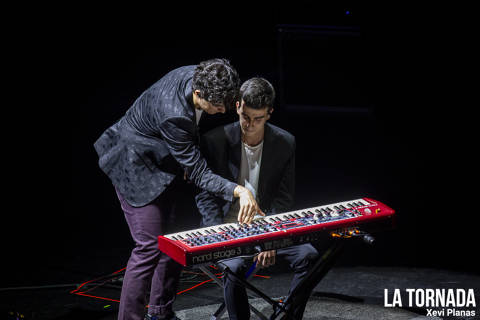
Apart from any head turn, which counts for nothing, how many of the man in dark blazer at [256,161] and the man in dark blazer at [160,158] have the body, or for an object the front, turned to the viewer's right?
1

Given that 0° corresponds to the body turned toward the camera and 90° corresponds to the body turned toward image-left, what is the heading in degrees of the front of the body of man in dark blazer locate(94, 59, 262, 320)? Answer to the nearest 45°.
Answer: approximately 270°

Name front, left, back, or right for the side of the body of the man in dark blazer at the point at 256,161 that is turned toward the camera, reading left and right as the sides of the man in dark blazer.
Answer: front

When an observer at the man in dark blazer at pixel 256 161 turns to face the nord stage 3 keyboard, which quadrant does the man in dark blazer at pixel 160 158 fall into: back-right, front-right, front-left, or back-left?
front-right

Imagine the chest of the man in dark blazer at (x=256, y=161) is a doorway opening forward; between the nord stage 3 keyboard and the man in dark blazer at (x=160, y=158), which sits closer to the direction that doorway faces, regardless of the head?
the nord stage 3 keyboard

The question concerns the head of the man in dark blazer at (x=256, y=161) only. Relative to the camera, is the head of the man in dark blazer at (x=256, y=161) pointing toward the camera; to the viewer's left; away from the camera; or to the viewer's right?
toward the camera

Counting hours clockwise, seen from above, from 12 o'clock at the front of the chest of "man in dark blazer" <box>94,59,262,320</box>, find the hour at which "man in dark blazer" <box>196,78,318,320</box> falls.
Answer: "man in dark blazer" <box>196,78,318,320</box> is roughly at 11 o'clock from "man in dark blazer" <box>94,59,262,320</box>.

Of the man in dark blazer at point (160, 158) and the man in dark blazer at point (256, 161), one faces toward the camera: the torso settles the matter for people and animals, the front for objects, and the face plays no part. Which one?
the man in dark blazer at point (256, 161)

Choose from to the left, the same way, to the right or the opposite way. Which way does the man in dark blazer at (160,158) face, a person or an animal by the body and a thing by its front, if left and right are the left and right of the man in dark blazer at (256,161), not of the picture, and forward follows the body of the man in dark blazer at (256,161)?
to the left

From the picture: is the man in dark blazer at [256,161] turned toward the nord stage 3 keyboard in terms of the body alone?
yes

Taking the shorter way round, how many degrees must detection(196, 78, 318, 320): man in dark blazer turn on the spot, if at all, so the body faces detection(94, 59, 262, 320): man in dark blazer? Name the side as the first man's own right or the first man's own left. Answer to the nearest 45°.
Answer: approximately 45° to the first man's own right
